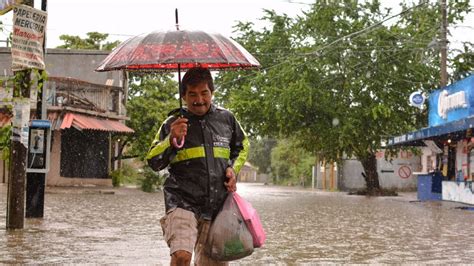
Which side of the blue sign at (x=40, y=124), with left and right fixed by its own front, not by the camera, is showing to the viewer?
front

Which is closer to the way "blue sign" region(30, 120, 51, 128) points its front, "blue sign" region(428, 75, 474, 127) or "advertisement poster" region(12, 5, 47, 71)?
the advertisement poster

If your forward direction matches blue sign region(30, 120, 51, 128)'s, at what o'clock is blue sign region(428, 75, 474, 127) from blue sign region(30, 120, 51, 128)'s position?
blue sign region(428, 75, 474, 127) is roughly at 8 o'clock from blue sign region(30, 120, 51, 128).

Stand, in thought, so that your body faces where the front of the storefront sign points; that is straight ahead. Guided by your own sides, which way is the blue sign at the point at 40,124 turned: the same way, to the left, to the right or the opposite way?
to the left

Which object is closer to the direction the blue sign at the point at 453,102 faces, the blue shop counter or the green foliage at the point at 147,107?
the green foliage

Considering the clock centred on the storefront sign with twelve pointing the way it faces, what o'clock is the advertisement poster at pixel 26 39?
The advertisement poster is roughly at 11 o'clock from the storefront sign.

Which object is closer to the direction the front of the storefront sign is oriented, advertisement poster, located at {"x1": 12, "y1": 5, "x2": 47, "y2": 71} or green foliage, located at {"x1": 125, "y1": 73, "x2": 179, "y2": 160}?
the advertisement poster

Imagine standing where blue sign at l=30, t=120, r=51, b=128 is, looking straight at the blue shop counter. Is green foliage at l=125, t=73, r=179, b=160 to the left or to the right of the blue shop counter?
left

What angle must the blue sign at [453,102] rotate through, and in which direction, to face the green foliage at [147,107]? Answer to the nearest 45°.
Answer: approximately 90° to its right

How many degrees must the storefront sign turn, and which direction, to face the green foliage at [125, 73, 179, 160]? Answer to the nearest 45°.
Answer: approximately 90° to its right

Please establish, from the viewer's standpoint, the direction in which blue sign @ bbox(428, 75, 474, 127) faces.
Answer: facing the viewer and to the left of the viewer

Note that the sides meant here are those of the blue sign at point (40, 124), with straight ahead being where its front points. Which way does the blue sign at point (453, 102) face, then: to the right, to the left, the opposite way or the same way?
to the right

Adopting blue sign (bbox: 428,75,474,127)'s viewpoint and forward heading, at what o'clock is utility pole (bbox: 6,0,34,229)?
The utility pole is roughly at 11 o'clock from the blue sign.

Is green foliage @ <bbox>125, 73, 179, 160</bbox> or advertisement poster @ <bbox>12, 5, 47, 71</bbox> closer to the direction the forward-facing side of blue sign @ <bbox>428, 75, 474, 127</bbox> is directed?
the advertisement poster

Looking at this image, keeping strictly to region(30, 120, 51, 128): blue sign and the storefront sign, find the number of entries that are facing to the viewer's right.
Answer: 0

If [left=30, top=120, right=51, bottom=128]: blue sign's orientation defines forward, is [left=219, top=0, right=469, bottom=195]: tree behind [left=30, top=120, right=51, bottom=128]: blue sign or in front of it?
behind

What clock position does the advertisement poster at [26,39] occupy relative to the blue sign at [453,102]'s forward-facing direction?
The advertisement poster is roughly at 11 o'clock from the blue sign.

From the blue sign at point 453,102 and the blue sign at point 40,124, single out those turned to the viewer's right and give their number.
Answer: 0
